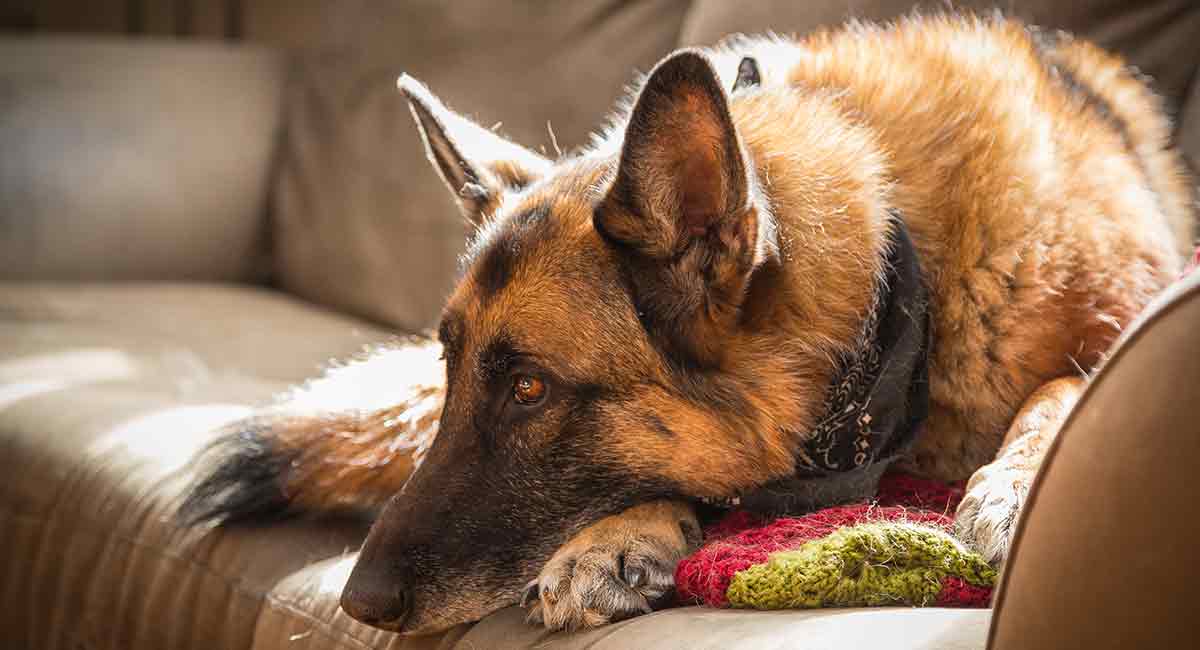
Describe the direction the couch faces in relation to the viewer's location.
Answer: facing the viewer and to the left of the viewer

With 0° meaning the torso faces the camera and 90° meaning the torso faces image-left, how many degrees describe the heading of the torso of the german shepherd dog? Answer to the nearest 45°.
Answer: approximately 45°
